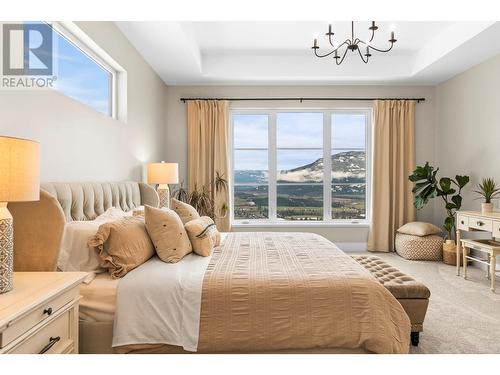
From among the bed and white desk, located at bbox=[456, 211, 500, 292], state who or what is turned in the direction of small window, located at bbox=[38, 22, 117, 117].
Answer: the white desk

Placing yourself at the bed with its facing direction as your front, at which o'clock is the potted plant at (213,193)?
The potted plant is roughly at 9 o'clock from the bed.

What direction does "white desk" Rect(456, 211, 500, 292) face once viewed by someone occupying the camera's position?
facing the viewer and to the left of the viewer

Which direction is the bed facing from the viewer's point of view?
to the viewer's right

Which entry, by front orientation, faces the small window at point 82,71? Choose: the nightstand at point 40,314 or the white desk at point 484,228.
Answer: the white desk

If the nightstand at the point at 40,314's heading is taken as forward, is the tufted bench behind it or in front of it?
in front

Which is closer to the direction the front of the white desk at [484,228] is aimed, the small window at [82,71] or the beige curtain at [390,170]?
the small window

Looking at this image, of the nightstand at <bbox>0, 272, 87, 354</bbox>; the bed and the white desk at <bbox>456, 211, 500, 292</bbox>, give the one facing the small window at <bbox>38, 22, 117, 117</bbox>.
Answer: the white desk

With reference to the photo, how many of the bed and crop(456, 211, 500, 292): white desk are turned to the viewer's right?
1

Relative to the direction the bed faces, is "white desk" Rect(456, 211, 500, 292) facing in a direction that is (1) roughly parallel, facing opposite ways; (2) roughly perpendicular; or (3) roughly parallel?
roughly parallel, facing opposite ways

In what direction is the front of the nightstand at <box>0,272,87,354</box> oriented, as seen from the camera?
facing the viewer and to the right of the viewer

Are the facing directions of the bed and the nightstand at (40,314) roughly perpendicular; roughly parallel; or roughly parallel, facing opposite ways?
roughly parallel

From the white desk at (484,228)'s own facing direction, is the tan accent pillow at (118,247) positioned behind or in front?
in front

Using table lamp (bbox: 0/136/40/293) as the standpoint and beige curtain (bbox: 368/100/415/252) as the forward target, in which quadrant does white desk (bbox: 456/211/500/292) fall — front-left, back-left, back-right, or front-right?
front-right
